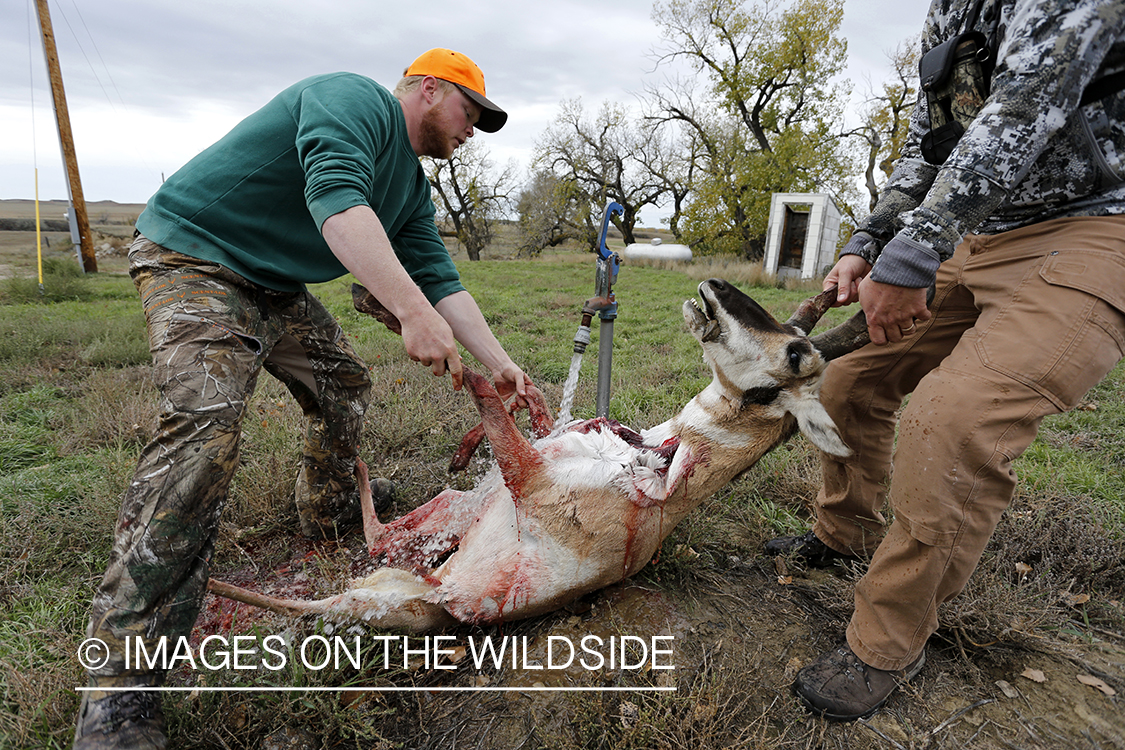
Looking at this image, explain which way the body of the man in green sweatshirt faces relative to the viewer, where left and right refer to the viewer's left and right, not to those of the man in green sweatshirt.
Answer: facing to the right of the viewer

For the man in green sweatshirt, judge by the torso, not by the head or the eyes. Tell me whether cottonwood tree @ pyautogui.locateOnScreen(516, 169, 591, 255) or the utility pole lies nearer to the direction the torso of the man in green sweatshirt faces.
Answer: the cottonwood tree

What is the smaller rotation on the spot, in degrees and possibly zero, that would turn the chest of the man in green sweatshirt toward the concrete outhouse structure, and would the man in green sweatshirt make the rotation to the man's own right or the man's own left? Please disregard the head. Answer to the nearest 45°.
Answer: approximately 45° to the man's own left

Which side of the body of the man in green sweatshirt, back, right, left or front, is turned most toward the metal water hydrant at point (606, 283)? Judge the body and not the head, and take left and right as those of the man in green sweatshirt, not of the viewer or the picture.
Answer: front

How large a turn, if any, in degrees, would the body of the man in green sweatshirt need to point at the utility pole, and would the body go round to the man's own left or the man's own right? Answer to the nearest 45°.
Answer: approximately 90° to the man's own left

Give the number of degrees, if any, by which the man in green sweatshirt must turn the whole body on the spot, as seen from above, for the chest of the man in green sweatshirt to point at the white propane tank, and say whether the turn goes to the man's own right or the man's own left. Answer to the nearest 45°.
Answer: approximately 45° to the man's own left
